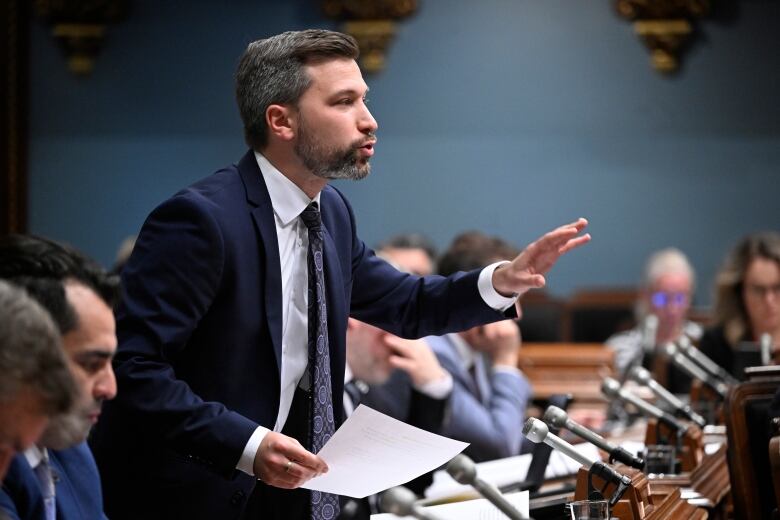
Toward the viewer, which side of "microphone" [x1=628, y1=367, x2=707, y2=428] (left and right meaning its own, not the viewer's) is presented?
left

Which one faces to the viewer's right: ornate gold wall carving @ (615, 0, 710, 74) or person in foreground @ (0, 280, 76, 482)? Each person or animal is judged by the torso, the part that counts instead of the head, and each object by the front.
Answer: the person in foreground

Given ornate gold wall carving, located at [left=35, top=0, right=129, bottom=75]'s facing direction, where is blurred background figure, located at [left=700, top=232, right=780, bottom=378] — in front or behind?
in front

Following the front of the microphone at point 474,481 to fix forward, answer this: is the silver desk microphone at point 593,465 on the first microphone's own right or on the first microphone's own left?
on the first microphone's own right

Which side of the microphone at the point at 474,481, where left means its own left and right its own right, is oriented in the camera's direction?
left

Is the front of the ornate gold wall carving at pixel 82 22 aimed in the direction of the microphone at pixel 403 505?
yes

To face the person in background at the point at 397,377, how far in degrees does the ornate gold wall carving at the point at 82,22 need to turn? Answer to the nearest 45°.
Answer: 0° — it already faces them

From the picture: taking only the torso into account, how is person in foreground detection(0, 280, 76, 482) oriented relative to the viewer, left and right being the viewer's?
facing to the right of the viewer

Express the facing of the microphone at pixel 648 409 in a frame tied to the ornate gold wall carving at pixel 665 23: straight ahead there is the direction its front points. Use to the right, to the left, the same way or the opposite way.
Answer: to the right

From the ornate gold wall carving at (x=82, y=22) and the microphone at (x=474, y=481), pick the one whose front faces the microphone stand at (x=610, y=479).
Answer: the ornate gold wall carving

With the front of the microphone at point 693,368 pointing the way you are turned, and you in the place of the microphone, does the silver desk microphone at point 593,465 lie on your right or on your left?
on your left

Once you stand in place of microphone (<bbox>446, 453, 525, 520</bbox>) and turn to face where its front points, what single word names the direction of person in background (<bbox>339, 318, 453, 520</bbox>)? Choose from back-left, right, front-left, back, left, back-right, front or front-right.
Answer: right

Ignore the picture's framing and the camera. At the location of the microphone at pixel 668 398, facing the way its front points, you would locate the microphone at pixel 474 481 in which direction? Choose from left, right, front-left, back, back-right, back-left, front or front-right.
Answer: left

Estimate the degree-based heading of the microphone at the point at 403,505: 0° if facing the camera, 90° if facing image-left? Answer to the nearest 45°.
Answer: approximately 90°

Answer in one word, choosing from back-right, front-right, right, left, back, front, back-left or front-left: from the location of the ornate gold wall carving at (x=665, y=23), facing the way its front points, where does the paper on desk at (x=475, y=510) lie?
front

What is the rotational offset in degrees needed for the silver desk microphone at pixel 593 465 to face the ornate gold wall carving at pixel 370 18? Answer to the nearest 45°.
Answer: approximately 90° to its right

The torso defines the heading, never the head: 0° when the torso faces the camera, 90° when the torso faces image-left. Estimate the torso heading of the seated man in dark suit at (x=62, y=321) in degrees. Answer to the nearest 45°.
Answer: approximately 315°

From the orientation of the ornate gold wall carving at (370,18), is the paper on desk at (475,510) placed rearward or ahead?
ahead

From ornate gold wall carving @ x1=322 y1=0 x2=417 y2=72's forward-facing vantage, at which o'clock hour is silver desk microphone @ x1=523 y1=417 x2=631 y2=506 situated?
The silver desk microphone is roughly at 12 o'clock from the ornate gold wall carving.

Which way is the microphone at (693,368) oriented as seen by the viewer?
to the viewer's left

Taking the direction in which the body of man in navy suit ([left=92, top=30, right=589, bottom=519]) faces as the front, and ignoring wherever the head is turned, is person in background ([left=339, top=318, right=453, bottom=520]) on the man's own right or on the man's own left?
on the man's own left

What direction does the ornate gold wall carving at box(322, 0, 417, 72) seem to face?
toward the camera

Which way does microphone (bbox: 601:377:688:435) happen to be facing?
to the viewer's left

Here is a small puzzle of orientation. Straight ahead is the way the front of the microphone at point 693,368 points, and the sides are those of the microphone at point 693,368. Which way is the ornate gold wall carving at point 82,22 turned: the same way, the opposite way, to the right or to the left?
to the left

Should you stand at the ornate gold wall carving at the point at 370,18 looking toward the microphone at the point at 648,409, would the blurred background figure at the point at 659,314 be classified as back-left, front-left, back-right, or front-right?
front-left
